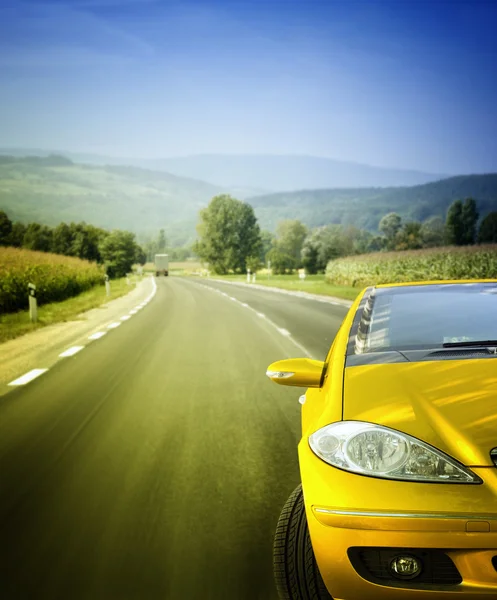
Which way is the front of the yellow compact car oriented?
toward the camera
